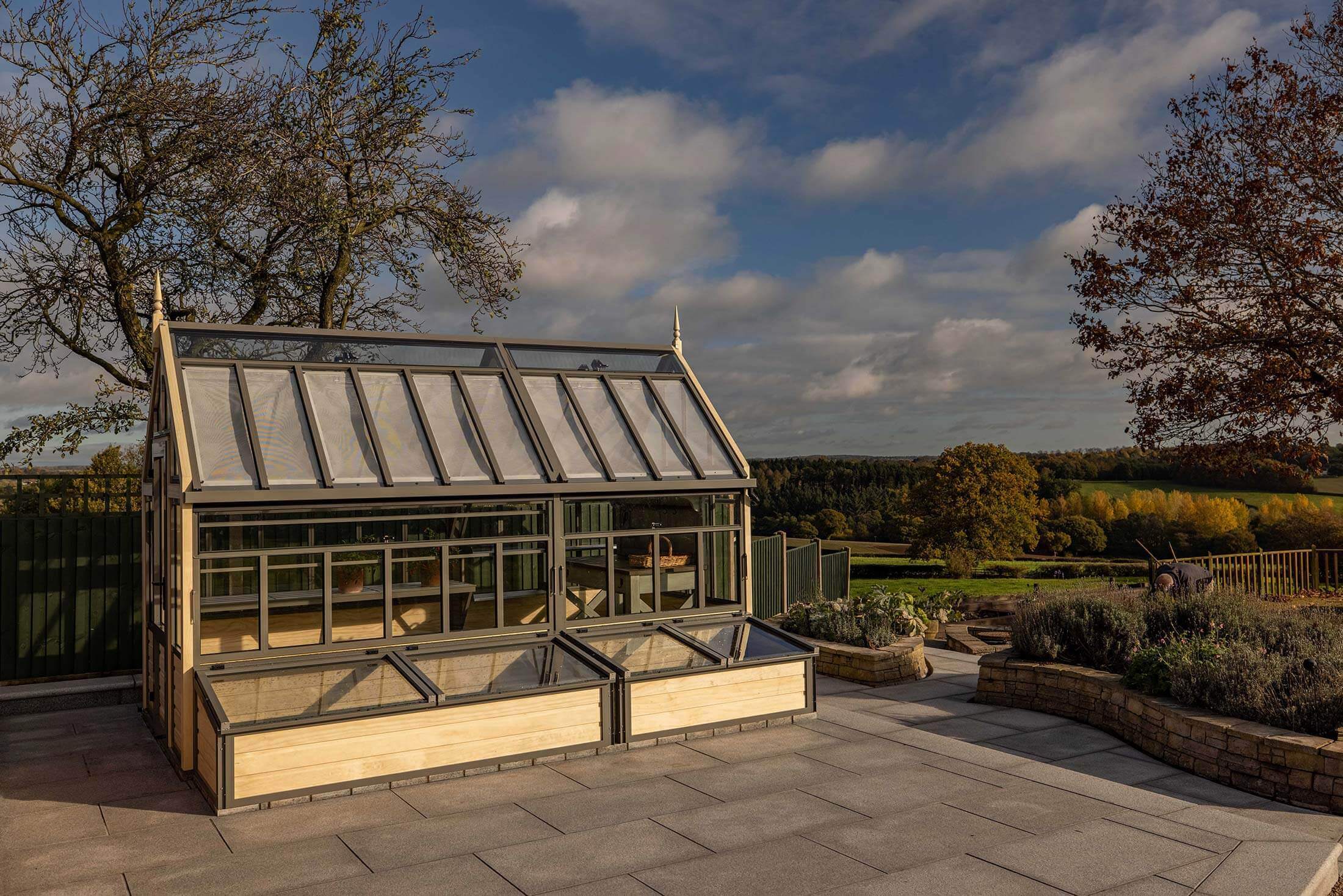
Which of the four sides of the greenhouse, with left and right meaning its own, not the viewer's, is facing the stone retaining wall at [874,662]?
left

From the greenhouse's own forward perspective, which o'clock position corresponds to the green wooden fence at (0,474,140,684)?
The green wooden fence is roughly at 4 o'clock from the greenhouse.

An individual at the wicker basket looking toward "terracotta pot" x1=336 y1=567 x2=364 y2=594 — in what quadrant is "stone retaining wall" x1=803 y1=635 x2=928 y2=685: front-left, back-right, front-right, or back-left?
back-left

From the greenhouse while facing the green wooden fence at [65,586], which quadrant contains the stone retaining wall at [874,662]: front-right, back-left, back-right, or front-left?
back-right

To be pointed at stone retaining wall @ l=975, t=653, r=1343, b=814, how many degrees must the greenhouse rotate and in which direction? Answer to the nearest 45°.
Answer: approximately 90° to its left

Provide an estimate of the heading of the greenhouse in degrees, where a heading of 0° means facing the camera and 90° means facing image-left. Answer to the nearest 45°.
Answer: approximately 0°

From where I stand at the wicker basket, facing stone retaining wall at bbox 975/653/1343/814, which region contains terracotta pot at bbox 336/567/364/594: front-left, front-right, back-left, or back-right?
back-right
